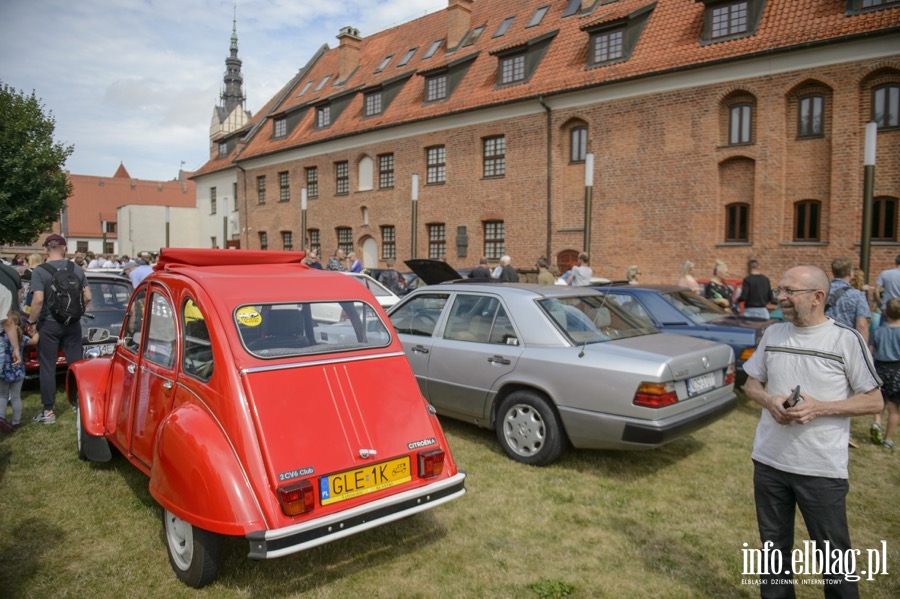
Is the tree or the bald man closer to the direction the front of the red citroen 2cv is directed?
the tree

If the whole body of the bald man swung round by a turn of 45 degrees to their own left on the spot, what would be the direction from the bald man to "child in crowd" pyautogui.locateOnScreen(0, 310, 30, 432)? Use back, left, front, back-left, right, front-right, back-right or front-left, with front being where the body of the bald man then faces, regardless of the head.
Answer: right

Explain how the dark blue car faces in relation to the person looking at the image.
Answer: facing away from the viewer and to the left of the viewer

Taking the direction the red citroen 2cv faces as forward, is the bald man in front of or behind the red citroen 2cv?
behind

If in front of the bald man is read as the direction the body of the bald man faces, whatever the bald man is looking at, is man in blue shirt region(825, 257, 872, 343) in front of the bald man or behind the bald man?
behind

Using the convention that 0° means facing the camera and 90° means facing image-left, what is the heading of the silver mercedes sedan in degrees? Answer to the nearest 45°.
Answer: approximately 135°

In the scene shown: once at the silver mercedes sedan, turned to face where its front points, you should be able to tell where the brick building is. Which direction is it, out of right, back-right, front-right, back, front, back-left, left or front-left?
front-right

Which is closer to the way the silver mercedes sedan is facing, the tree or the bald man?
the tree

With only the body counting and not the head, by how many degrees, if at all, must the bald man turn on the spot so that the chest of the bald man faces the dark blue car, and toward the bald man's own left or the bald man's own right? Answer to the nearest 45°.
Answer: approximately 135° to the bald man's own right

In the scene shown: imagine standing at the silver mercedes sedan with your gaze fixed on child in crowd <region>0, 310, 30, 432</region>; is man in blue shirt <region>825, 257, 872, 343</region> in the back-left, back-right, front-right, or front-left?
back-right
